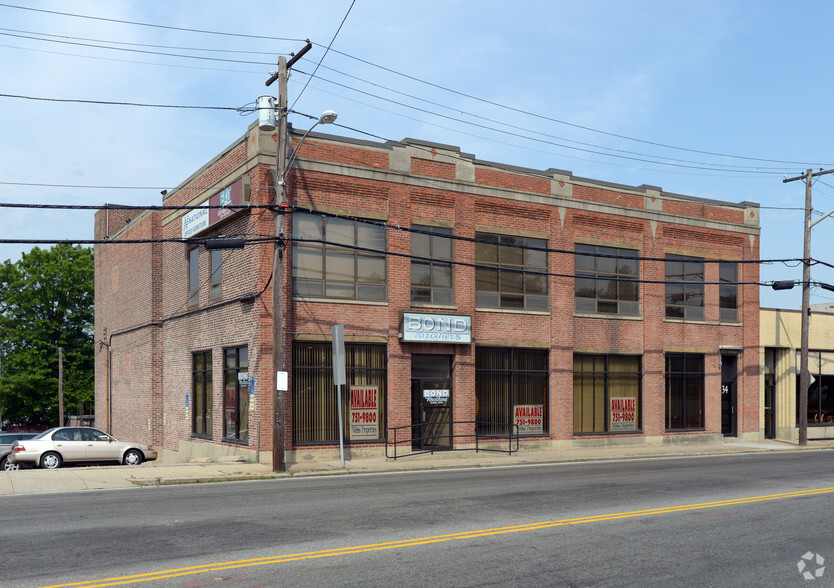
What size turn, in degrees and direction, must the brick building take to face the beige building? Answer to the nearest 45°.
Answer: approximately 90° to its left

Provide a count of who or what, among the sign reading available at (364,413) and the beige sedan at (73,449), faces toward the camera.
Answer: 1

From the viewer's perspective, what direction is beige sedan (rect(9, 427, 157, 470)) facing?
to the viewer's right

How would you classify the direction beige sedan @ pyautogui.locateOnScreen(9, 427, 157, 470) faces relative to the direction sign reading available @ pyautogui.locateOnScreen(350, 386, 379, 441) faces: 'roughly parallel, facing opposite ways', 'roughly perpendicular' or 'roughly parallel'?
roughly perpendicular

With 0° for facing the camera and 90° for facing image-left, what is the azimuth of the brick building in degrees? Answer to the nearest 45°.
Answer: approximately 315°

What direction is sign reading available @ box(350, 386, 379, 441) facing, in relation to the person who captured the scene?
facing the viewer

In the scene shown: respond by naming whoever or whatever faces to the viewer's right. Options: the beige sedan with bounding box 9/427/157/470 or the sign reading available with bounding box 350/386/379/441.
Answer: the beige sedan

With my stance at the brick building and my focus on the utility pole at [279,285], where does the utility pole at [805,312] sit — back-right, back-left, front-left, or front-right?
back-left
